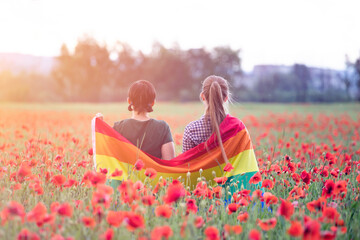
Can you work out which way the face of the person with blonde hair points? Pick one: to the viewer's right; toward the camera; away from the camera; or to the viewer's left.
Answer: away from the camera

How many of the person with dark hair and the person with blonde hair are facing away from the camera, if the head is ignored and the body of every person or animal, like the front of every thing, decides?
2

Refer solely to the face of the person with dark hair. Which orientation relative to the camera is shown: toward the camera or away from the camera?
away from the camera

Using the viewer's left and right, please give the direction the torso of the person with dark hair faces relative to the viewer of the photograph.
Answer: facing away from the viewer

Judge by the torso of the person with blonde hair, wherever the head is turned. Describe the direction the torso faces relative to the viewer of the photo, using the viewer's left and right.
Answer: facing away from the viewer

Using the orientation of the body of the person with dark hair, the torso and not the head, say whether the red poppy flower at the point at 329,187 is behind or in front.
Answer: behind
